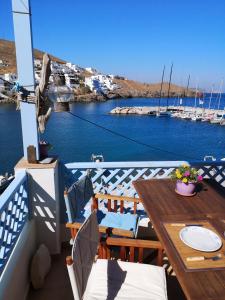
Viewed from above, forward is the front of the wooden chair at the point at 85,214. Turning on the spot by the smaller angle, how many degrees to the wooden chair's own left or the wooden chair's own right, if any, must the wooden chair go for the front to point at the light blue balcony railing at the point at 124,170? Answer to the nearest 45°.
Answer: approximately 45° to the wooden chair's own left

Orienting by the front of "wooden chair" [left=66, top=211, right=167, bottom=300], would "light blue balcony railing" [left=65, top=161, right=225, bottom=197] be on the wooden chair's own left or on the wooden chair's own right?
on the wooden chair's own left

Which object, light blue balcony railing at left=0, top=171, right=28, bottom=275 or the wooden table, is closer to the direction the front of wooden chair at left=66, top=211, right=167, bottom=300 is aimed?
the wooden table

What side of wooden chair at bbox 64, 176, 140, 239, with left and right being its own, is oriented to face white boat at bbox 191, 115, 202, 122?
left

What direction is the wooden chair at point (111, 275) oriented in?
to the viewer's right

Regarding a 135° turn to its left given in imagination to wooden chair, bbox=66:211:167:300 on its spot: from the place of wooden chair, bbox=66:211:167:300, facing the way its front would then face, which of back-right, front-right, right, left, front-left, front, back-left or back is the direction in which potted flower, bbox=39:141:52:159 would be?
front

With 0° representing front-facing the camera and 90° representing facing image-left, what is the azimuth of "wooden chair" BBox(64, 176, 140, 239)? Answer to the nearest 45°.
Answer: approximately 270°

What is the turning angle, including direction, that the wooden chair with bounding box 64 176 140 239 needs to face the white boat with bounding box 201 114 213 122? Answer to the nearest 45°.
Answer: approximately 45° to its left

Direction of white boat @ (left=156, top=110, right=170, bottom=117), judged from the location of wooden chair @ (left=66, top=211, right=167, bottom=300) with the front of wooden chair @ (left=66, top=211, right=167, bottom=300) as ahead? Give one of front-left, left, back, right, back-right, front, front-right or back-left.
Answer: left

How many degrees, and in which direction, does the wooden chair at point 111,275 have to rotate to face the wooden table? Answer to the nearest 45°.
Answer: approximately 45° to its left

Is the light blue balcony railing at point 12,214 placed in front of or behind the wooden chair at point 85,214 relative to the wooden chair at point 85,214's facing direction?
behind

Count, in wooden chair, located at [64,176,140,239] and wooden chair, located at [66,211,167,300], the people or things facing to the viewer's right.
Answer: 2

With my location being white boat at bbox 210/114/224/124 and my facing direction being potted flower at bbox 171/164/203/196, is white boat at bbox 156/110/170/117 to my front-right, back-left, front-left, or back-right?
back-right
